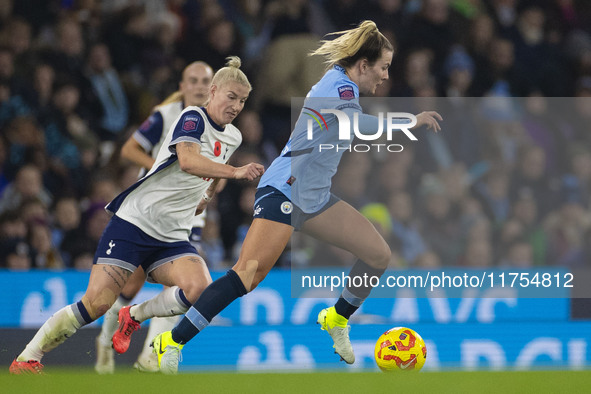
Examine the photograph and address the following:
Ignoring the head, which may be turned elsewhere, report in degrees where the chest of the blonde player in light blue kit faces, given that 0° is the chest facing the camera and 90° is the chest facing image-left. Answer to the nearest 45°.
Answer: approximately 270°

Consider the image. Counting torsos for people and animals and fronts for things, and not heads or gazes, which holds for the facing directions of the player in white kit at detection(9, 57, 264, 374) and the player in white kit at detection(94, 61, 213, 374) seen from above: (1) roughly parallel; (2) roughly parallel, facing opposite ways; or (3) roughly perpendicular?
roughly parallel

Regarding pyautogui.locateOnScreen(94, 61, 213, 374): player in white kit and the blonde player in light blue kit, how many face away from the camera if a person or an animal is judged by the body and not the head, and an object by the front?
0

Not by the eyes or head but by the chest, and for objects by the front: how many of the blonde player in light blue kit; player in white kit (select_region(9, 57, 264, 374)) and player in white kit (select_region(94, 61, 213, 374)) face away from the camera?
0

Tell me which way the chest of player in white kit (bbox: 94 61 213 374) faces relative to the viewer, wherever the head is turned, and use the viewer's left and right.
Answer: facing the viewer and to the right of the viewer

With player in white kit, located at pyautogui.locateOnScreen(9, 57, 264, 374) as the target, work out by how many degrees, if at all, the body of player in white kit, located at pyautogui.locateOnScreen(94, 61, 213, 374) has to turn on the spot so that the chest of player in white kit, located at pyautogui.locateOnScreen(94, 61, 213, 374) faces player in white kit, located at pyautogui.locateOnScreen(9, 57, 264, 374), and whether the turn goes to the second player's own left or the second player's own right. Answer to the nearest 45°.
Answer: approximately 45° to the second player's own right

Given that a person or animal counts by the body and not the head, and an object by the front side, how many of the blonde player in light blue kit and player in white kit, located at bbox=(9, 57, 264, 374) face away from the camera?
0

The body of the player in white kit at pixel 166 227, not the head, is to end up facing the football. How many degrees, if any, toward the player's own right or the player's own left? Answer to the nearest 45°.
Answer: approximately 45° to the player's own left

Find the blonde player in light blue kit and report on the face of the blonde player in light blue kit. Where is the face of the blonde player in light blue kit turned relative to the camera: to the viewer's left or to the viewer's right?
to the viewer's right

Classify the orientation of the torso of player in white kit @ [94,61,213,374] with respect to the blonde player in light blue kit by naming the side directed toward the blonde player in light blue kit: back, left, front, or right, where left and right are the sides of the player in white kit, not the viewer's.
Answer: front
